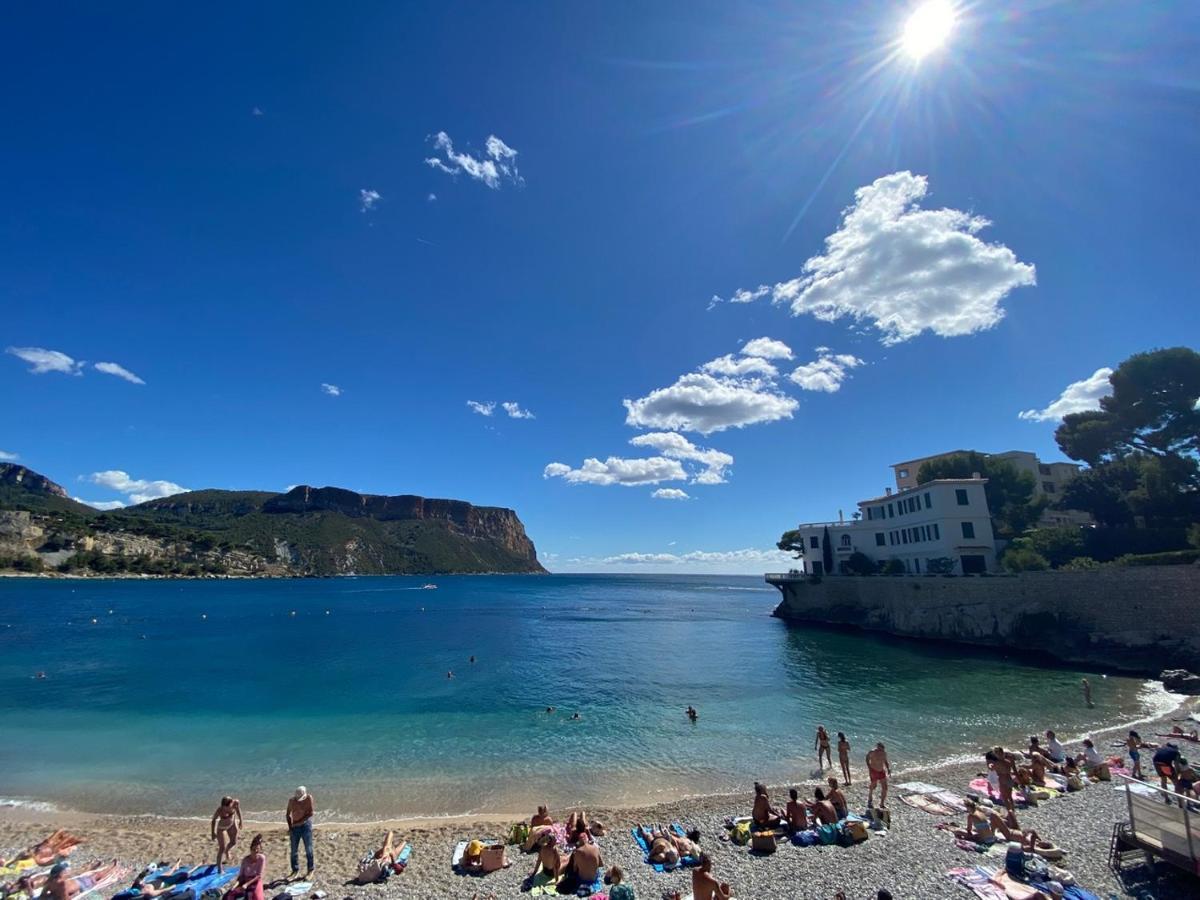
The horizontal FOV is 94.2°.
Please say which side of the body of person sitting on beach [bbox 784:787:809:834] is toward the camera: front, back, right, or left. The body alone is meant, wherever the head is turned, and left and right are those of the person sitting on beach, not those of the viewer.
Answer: back

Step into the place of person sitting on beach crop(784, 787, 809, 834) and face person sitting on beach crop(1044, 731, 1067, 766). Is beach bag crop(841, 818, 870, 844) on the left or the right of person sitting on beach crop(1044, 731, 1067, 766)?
right

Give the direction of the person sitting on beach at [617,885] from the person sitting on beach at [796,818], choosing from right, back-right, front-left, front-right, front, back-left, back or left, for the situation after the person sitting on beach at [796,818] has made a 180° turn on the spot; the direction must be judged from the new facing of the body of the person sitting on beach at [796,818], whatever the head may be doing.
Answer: front-right

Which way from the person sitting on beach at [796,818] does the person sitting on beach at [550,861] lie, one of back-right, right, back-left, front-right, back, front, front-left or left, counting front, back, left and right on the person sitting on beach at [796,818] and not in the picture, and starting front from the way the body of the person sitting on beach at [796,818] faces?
back-left

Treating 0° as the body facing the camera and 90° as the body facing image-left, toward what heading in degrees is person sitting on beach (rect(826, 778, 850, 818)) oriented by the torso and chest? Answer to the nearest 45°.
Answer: approximately 135°

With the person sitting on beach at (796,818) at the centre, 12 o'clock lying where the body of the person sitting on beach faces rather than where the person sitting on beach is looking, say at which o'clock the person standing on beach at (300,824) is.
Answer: The person standing on beach is roughly at 8 o'clock from the person sitting on beach.

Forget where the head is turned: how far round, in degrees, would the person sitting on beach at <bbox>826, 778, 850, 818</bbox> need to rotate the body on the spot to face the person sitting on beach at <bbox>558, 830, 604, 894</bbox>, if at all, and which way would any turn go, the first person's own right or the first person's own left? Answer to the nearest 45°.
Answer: approximately 90° to the first person's own left

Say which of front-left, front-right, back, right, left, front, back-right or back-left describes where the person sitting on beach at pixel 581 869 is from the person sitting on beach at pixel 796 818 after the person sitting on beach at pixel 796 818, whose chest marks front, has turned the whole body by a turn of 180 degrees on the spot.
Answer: front-right

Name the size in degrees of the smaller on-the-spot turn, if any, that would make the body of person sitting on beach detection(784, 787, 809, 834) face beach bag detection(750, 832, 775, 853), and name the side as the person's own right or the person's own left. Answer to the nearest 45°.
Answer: approximately 135° to the person's own left

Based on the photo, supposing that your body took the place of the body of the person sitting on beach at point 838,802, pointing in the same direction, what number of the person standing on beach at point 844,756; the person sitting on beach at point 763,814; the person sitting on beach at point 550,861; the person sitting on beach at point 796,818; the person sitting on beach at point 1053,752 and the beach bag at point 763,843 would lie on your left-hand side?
4

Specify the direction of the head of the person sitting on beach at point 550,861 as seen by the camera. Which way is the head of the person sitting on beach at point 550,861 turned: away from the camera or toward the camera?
away from the camera

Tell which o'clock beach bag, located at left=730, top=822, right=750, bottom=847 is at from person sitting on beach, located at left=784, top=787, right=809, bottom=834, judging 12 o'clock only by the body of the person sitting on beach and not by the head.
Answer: The beach bag is roughly at 8 o'clock from the person sitting on beach.

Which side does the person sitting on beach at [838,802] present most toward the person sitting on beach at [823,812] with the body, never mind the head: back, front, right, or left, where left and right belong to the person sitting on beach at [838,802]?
left

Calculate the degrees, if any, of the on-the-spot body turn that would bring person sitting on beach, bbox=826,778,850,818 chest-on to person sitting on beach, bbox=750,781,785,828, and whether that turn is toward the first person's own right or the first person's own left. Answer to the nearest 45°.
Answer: approximately 90° to the first person's own left
